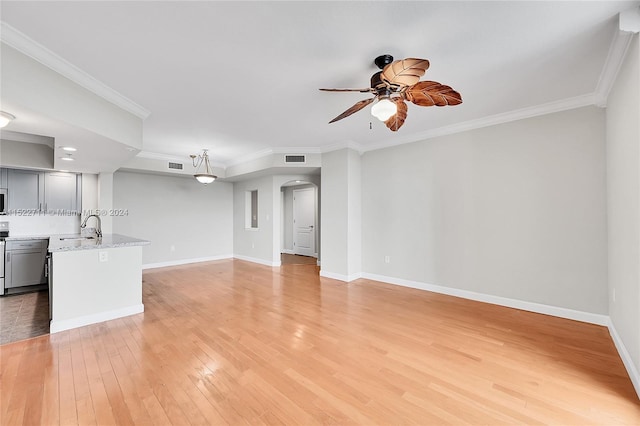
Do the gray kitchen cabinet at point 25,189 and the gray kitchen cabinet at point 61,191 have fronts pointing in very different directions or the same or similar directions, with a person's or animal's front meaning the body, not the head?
same or similar directions

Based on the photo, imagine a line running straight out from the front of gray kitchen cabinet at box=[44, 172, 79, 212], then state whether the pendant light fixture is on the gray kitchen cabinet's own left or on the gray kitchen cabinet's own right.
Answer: on the gray kitchen cabinet's own left

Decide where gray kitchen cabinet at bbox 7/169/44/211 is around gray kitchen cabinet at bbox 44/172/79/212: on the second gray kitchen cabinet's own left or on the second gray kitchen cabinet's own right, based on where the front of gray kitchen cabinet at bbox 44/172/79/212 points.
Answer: on the second gray kitchen cabinet's own right

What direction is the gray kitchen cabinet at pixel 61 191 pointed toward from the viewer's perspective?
toward the camera

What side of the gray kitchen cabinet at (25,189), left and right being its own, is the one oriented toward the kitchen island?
front

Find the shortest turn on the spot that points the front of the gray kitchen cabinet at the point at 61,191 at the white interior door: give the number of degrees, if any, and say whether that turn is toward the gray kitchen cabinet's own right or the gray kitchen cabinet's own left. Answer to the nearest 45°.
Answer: approximately 90° to the gray kitchen cabinet's own left

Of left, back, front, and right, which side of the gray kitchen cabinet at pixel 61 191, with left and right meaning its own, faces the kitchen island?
front

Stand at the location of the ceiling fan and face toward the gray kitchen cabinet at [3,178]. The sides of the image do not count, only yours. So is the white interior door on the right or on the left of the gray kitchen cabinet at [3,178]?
right

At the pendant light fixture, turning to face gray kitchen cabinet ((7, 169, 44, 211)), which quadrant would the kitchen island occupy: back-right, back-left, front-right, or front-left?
front-left

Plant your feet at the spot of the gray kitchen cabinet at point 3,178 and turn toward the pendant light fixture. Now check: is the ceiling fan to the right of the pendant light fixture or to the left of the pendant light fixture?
right

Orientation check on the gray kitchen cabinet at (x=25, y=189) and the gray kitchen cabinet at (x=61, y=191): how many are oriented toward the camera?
2
